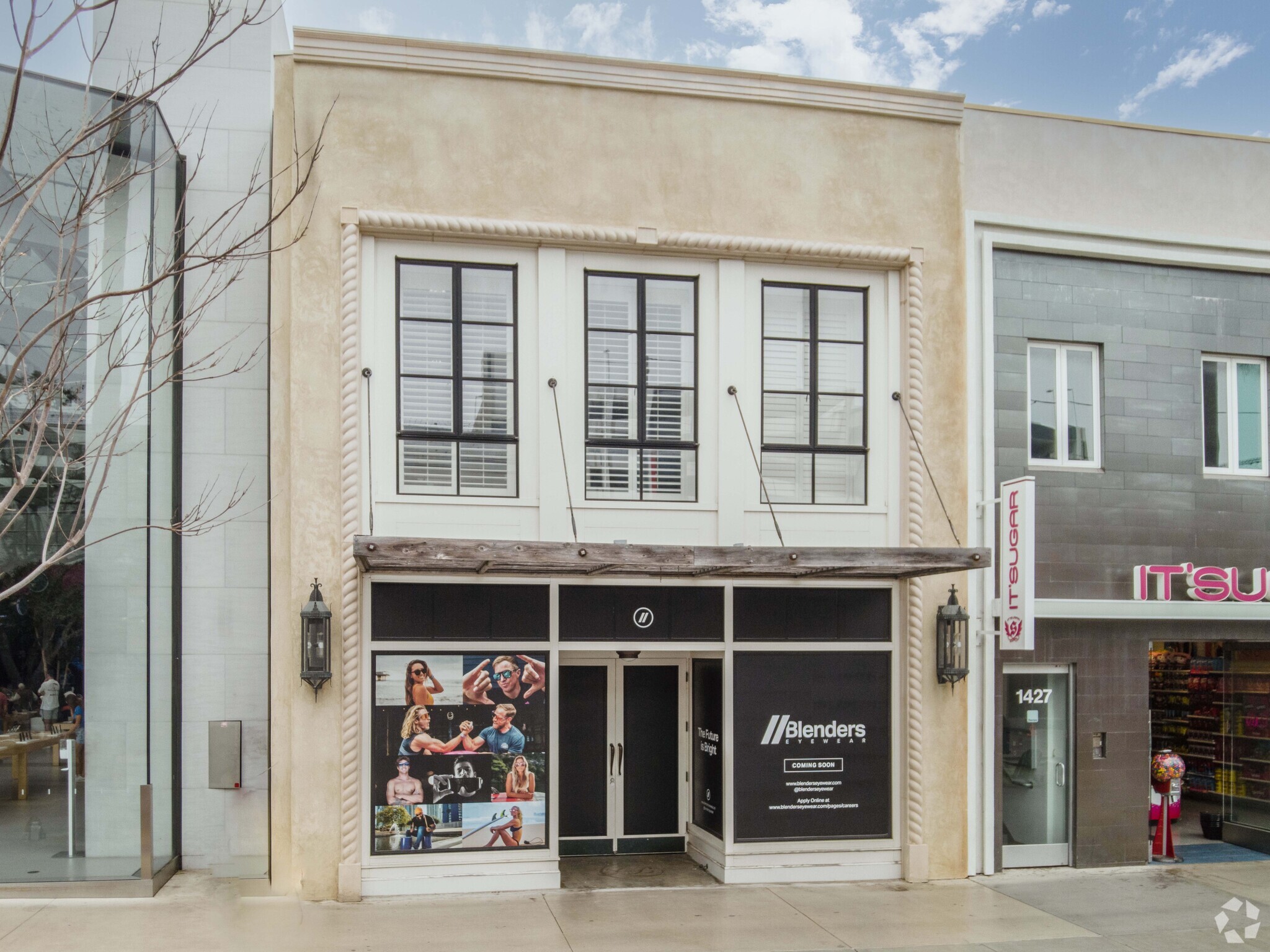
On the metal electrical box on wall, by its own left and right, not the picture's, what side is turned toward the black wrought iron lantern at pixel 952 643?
left

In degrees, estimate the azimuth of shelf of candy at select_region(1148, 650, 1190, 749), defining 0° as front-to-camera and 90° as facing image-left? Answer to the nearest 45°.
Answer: approximately 0°

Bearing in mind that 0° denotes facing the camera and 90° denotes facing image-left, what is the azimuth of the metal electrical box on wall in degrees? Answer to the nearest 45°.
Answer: approximately 0°

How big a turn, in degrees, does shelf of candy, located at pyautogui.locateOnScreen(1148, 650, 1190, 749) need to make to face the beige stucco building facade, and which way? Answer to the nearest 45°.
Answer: approximately 45° to its right

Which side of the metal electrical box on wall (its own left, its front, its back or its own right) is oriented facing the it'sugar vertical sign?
left
